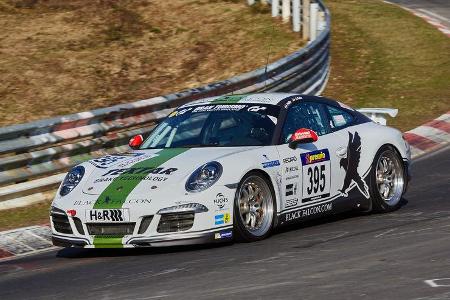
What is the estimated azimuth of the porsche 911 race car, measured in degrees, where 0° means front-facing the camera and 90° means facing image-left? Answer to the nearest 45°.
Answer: approximately 45°

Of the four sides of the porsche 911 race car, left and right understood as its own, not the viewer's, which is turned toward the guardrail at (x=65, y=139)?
right
